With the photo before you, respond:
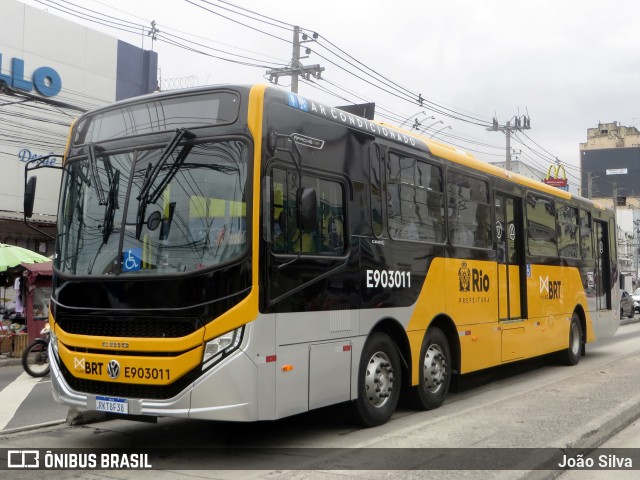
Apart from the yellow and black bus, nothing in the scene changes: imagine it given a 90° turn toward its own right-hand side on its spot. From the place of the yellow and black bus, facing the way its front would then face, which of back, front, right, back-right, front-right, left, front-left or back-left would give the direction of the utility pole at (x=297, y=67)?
front-right

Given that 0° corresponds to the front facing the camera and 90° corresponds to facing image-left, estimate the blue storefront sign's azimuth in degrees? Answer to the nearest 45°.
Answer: approximately 315°

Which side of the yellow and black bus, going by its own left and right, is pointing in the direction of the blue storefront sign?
right

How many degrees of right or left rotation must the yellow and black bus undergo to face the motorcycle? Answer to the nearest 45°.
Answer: approximately 90° to its right

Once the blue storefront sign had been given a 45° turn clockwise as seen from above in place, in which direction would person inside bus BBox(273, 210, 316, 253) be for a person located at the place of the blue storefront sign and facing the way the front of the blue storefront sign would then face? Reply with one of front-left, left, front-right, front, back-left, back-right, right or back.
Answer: front

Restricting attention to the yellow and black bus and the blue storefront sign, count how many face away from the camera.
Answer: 0
